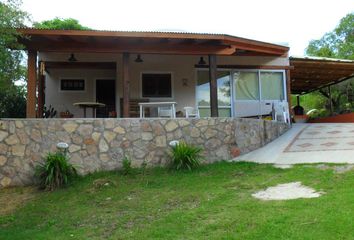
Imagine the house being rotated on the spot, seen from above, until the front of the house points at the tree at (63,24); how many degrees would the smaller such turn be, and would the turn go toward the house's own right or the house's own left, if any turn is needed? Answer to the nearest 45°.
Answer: approximately 135° to the house's own right

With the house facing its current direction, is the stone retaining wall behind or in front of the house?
in front

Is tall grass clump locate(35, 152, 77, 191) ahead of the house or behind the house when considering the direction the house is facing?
ahead

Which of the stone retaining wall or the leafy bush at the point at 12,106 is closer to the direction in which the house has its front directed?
the stone retaining wall

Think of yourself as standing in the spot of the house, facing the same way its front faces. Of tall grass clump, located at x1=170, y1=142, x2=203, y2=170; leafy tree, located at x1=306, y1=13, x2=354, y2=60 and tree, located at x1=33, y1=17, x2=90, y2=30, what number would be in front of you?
1

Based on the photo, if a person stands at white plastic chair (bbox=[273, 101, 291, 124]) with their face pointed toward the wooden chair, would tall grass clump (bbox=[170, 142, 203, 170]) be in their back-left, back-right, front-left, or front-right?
front-left

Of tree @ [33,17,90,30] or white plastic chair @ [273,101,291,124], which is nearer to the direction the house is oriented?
the white plastic chair

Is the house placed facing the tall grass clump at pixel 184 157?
yes

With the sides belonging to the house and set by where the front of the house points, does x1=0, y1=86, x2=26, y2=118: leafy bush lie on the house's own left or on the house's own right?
on the house's own right

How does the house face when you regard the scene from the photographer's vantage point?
facing the viewer
